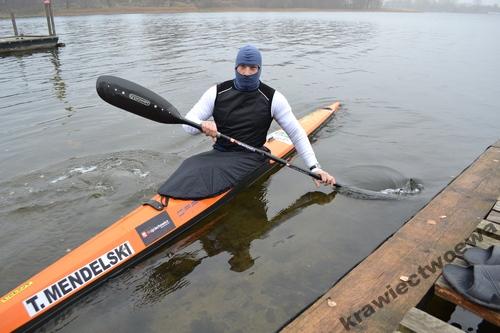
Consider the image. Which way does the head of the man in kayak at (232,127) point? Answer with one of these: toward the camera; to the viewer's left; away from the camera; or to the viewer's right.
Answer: toward the camera

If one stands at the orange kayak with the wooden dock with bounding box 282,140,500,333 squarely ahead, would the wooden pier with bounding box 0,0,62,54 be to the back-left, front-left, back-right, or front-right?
back-left

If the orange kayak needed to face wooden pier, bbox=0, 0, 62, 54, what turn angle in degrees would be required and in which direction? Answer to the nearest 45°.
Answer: approximately 135° to its right

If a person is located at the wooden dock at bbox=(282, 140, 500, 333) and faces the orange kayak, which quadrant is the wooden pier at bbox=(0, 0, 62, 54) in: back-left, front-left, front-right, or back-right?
front-right

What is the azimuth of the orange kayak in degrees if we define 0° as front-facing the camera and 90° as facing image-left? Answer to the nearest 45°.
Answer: approximately 45°

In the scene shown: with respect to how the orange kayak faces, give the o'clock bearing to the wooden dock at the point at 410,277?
The wooden dock is roughly at 8 o'clock from the orange kayak.
